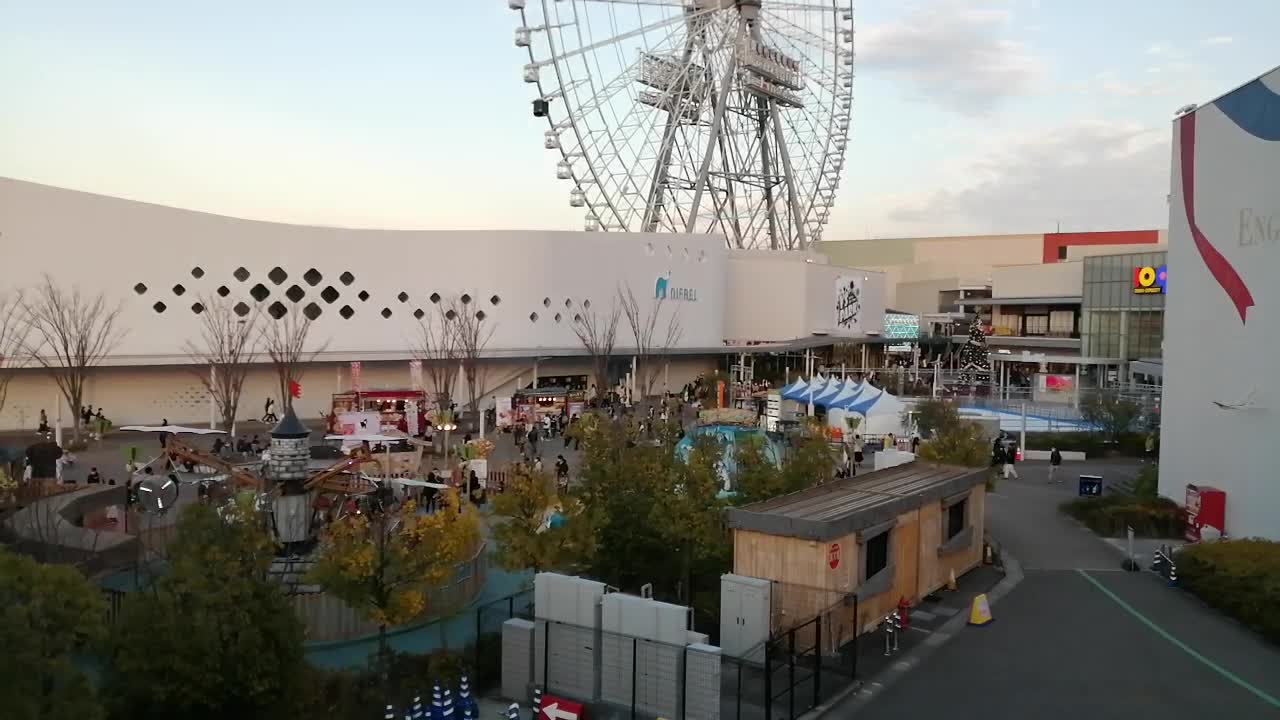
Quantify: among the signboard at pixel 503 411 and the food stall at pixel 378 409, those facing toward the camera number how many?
2

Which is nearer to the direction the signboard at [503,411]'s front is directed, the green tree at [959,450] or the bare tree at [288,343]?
the green tree

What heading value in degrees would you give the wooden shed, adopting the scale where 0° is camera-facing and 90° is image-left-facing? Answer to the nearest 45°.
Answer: approximately 315°

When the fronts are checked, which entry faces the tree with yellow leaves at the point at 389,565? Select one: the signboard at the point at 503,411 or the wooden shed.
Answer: the signboard

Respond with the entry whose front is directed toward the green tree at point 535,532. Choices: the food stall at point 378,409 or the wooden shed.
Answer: the food stall

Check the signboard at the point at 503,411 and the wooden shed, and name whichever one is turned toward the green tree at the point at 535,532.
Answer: the signboard

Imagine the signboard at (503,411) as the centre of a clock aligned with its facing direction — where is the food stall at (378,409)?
The food stall is roughly at 3 o'clock from the signboard.

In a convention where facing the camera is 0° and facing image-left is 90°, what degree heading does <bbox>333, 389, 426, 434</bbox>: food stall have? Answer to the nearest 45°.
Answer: approximately 0°

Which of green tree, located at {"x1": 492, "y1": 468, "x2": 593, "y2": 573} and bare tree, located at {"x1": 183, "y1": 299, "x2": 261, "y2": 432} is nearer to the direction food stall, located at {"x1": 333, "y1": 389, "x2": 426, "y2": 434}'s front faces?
the green tree
